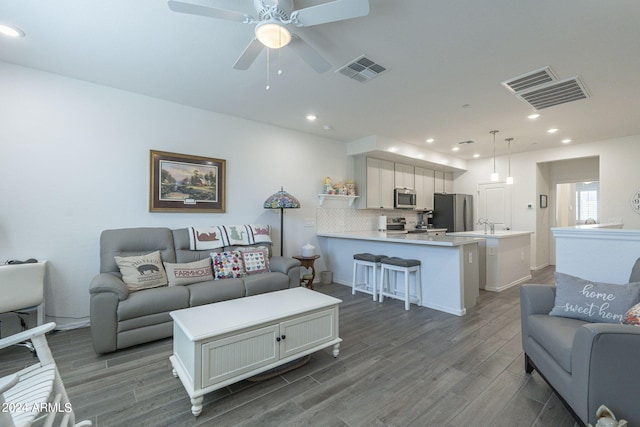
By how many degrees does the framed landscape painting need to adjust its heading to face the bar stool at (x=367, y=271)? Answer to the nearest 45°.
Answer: approximately 45° to its left

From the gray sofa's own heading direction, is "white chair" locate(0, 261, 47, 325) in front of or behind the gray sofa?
behind

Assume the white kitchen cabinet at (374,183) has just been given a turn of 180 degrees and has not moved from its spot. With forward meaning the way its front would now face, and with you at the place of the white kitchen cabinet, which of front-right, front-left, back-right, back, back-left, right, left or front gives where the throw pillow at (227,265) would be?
left

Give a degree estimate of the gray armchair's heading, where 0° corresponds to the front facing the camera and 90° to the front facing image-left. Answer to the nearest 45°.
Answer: approximately 45°

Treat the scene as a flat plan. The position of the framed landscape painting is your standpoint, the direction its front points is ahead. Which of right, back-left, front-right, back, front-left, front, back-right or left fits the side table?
front-left

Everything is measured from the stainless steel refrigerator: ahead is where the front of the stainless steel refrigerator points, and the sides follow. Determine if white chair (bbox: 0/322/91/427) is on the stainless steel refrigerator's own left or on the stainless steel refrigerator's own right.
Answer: on the stainless steel refrigerator's own right

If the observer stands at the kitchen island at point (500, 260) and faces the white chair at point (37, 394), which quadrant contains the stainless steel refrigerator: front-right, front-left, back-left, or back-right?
back-right

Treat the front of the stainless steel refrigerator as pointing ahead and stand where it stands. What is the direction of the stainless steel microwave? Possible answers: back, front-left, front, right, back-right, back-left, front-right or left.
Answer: right

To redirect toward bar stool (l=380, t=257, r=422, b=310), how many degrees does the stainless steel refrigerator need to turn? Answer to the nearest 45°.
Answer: approximately 45° to its right

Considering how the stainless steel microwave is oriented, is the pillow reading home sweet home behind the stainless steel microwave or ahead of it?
ahead

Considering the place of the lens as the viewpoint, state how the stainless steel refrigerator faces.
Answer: facing the viewer and to the right of the viewer

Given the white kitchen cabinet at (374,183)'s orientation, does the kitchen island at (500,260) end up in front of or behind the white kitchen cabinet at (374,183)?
in front

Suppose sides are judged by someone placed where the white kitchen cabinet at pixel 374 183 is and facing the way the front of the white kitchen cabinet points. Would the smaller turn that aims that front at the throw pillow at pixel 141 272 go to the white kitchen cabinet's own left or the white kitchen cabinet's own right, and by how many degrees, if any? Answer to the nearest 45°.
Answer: approximately 90° to the white kitchen cabinet's own right

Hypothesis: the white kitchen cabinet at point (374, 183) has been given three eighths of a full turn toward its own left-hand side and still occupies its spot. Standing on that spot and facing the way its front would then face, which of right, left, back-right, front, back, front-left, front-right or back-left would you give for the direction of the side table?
back-left

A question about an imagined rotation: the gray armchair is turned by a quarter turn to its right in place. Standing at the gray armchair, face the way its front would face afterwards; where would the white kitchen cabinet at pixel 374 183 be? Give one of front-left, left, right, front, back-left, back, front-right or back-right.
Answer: front
